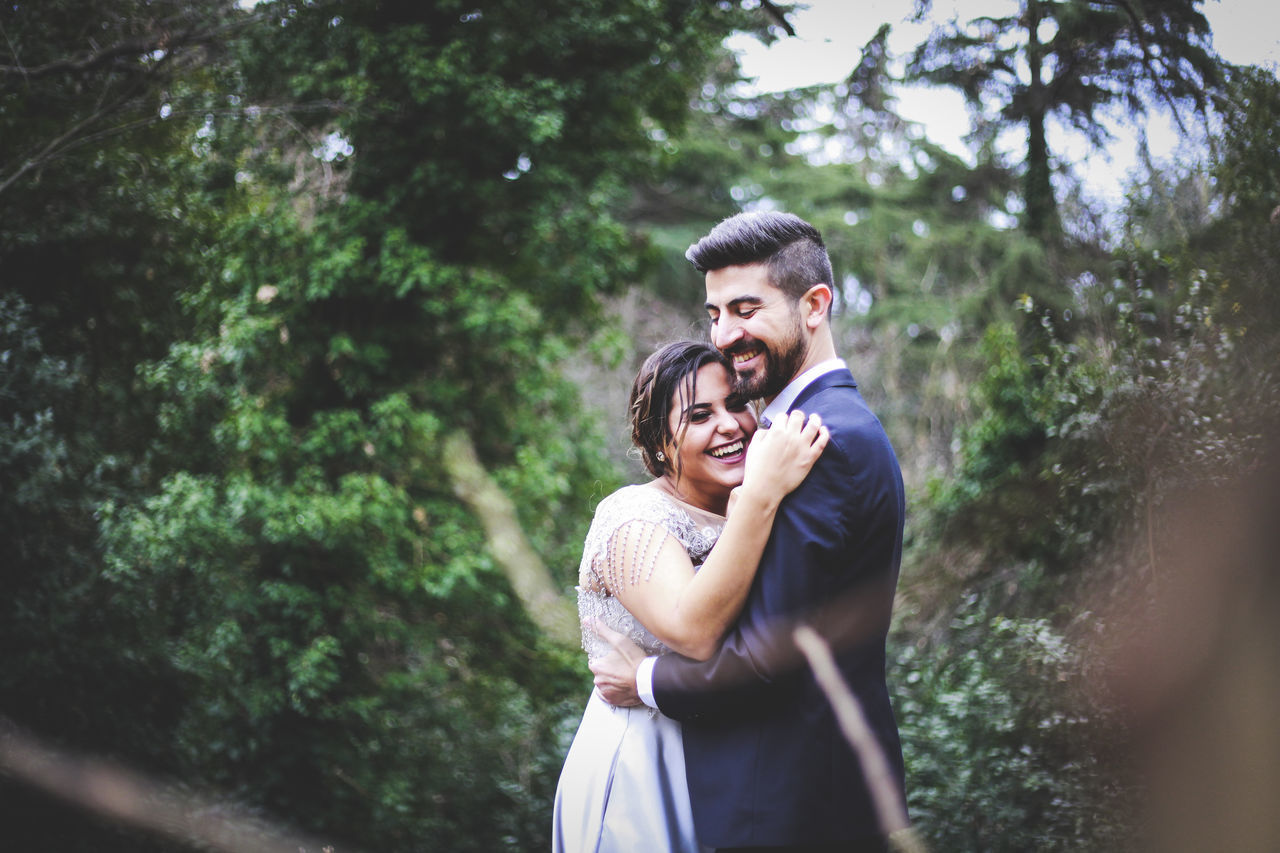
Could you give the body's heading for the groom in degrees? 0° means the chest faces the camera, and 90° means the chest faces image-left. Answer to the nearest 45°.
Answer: approximately 90°
